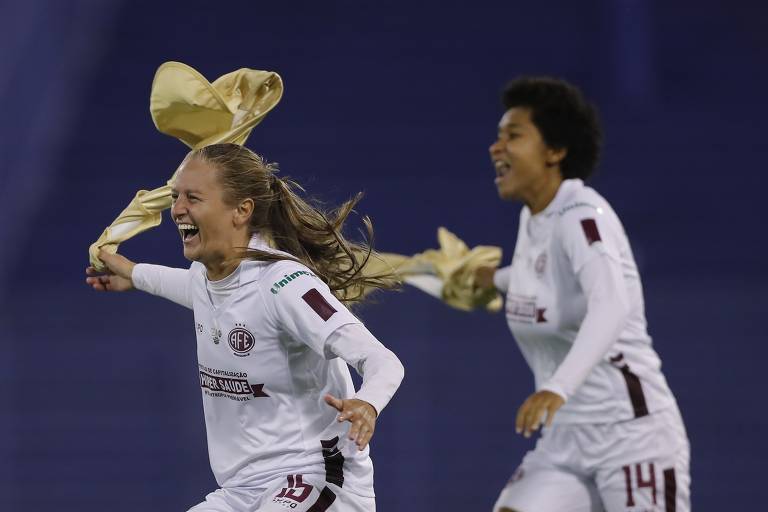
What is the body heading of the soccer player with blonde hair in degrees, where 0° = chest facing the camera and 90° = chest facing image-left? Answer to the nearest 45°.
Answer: approximately 45°
